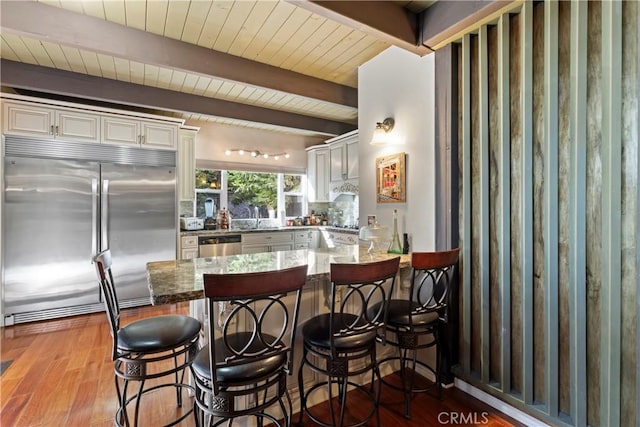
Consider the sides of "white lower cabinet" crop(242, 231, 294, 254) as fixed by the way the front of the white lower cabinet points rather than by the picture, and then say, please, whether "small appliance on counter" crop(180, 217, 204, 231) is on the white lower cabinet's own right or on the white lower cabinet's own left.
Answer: on the white lower cabinet's own right

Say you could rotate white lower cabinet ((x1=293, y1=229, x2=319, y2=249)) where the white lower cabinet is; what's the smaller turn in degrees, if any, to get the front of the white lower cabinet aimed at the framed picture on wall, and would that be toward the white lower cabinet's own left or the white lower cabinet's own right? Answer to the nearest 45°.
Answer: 0° — it already faces it

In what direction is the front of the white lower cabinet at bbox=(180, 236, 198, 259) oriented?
toward the camera

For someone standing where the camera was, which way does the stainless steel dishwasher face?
facing the viewer

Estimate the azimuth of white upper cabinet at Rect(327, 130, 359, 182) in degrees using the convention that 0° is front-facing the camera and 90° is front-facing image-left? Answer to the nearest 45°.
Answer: approximately 45°

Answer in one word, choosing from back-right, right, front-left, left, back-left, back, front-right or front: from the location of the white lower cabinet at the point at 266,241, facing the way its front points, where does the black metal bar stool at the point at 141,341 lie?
front

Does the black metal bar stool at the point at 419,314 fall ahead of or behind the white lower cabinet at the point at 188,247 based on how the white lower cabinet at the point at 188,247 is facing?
ahead

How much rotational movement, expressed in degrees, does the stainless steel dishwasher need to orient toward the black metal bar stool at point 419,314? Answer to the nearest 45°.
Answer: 0° — it already faces it

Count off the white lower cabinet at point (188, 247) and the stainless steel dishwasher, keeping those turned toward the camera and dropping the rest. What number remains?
2

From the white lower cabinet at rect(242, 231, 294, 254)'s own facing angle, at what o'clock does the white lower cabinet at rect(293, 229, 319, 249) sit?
the white lower cabinet at rect(293, 229, 319, 249) is roughly at 8 o'clock from the white lower cabinet at rect(242, 231, 294, 254).

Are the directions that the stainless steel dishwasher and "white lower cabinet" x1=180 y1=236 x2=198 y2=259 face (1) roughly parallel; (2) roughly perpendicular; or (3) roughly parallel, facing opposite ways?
roughly parallel

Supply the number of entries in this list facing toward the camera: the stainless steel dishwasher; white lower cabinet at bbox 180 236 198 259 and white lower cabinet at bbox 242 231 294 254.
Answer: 3

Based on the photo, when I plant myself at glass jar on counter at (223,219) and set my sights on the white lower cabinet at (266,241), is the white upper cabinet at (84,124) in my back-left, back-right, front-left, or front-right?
back-right

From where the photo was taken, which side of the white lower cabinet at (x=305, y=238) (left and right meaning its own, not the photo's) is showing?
front

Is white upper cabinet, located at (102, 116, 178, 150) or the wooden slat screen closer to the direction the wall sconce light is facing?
the white upper cabinet

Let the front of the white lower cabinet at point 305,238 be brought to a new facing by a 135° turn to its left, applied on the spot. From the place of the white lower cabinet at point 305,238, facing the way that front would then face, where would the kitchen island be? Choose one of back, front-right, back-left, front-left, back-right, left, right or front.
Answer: back-right

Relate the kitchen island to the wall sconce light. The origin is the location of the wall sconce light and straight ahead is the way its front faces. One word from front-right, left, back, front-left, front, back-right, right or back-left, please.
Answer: front

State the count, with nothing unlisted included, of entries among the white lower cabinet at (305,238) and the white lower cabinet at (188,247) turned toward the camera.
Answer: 2
